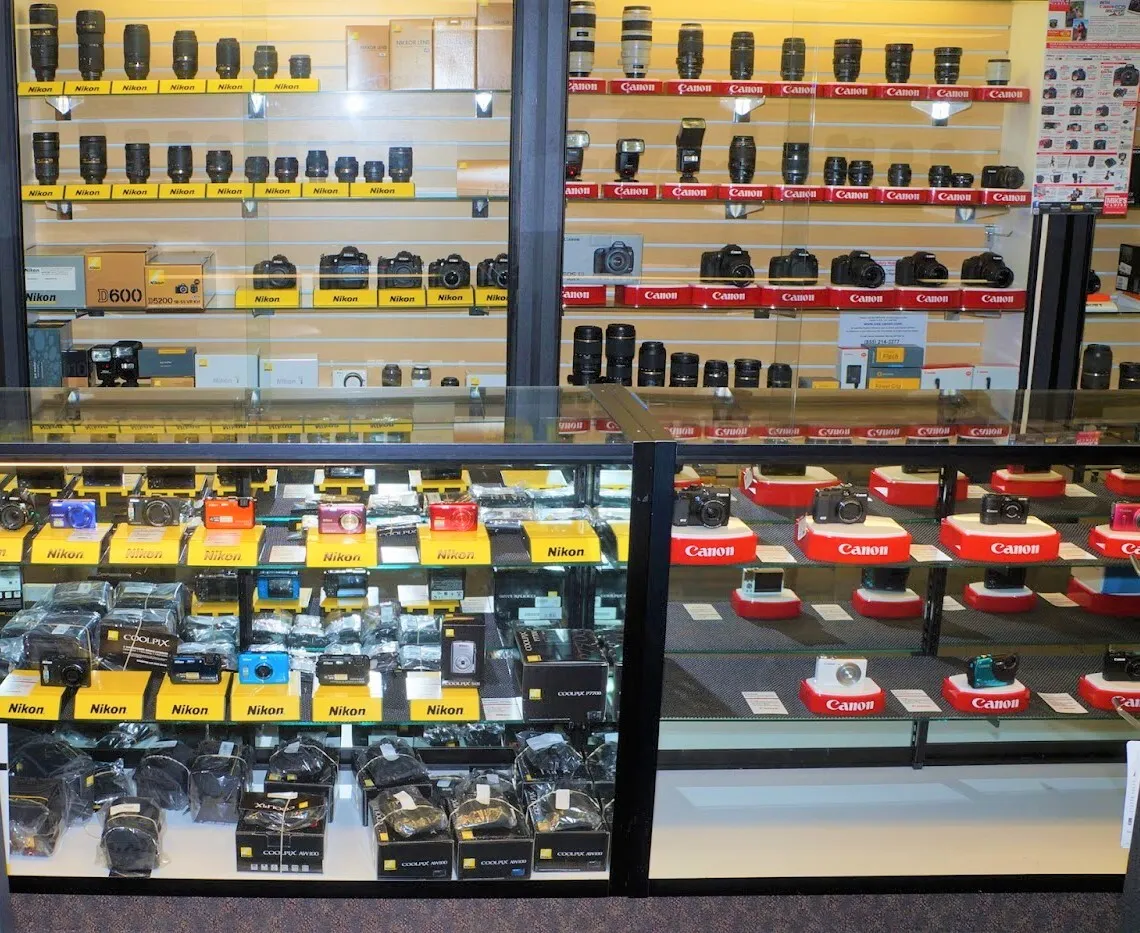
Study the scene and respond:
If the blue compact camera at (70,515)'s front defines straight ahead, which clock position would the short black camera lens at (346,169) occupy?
The short black camera lens is roughly at 7 o'clock from the blue compact camera.

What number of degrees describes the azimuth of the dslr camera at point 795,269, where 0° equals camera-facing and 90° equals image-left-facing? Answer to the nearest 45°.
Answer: approximately 0°

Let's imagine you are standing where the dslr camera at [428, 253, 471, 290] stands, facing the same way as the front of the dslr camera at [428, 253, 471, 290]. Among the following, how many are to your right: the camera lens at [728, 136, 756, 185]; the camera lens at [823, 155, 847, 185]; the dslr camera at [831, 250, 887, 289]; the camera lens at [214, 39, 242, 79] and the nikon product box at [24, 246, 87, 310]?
2

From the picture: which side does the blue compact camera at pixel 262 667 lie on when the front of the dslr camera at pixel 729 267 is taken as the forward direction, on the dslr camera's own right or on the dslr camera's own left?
on the dslr camera's own right

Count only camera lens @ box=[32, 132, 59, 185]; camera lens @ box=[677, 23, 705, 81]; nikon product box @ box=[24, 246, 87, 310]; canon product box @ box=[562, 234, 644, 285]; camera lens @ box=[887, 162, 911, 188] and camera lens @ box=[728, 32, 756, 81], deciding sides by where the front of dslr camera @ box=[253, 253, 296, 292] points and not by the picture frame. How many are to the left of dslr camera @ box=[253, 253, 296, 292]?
4

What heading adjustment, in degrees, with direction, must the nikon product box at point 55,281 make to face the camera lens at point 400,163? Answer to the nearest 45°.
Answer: approximately 90° to its left

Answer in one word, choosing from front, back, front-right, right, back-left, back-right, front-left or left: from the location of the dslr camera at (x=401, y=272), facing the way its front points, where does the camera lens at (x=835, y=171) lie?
left

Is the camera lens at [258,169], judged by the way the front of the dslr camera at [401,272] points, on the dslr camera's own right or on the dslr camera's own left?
on the dslr camera's own right

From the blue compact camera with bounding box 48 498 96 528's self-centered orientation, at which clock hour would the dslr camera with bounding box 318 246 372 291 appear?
The dslr camera is roughly at 7 o'clock from the blue compact camera.
